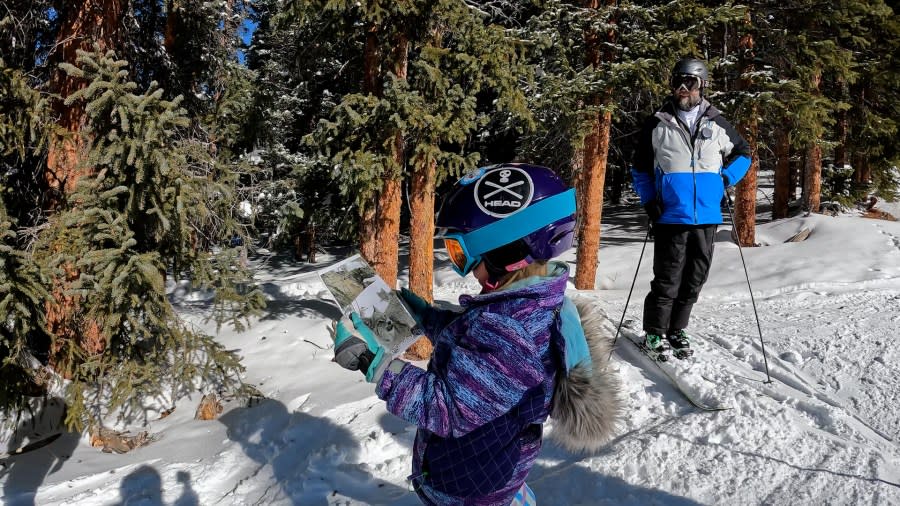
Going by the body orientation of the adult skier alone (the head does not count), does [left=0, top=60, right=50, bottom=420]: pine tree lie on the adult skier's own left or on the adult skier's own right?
on the adult skier's own right

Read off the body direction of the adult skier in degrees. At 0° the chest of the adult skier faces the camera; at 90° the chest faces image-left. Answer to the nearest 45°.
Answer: approximately 0°

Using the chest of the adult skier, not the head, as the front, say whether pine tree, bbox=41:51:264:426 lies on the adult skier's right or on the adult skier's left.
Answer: on the adult skier's right

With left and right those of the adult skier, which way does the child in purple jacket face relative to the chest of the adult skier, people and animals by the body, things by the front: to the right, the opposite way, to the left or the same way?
to the right

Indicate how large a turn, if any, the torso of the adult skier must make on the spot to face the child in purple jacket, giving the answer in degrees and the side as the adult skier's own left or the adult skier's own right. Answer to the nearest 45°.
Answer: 0° — they already face them

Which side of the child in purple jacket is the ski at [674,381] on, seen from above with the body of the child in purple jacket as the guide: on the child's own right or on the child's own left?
on the child's own right

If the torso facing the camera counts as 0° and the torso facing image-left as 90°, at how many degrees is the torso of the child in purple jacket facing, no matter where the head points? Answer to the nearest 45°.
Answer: approximately 90°

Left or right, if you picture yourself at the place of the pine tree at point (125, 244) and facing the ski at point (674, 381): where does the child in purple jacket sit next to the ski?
right
